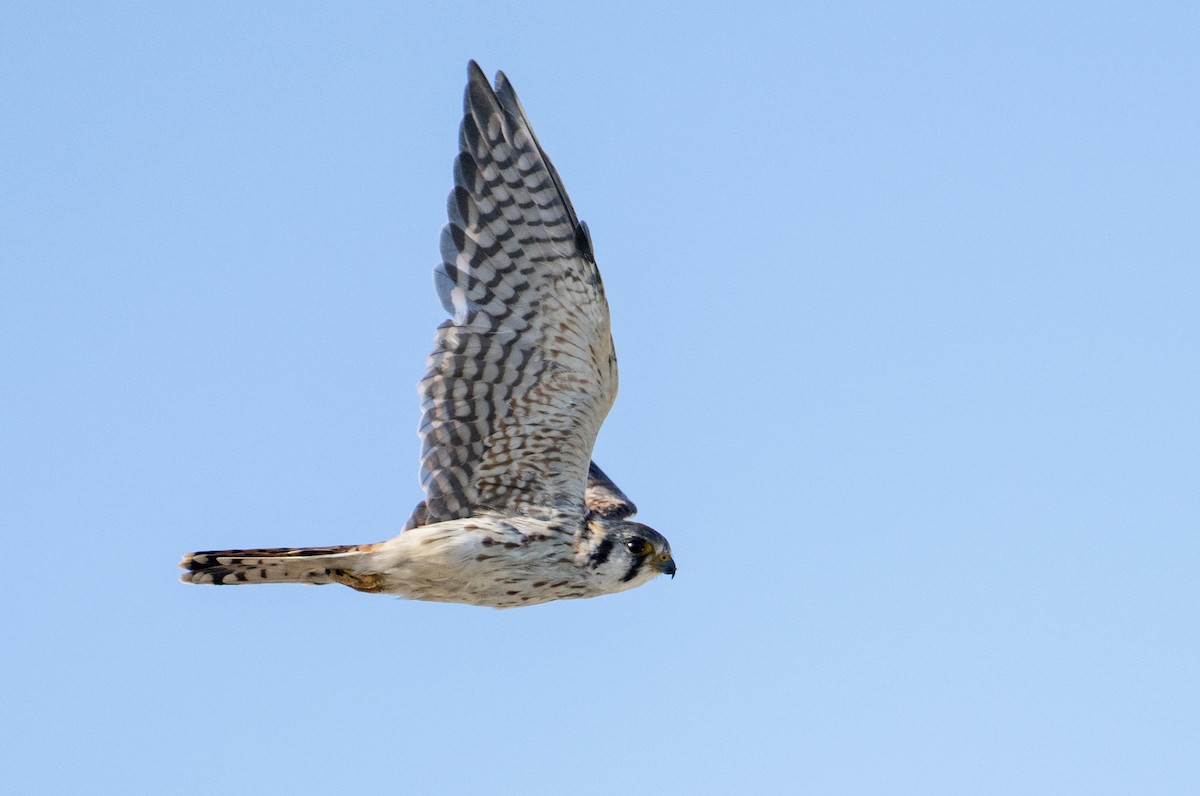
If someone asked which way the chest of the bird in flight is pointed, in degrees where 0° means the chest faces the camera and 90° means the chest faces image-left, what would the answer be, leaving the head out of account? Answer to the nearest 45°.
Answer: approximately 270°
